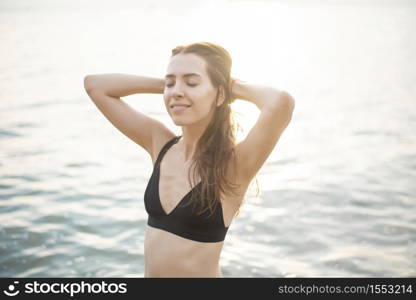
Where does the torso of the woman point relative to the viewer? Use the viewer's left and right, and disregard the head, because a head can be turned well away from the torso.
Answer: facing the viewer and to the left of the viewer
